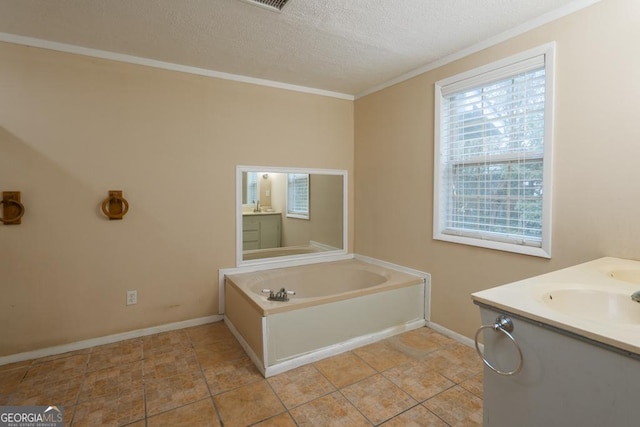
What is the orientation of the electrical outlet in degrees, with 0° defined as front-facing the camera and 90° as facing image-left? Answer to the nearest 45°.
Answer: approximately 0°

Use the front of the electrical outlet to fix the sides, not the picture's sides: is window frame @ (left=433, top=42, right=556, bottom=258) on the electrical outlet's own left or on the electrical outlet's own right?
on the electrical outlet's own left

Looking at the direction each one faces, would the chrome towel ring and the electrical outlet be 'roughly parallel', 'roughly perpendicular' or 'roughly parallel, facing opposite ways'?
roughly perpendicular

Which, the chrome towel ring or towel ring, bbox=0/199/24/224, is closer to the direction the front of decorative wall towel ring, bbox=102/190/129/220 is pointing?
the chrome towel ring

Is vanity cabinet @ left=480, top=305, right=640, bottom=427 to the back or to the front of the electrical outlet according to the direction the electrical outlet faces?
to the front

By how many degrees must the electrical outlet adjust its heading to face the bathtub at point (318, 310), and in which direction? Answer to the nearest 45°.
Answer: approximately 45° to its left

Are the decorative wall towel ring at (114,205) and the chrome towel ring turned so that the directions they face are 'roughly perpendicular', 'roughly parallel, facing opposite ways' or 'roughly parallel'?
roughly perpendicular

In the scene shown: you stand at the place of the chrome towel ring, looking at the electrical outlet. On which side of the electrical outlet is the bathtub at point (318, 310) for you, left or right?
right

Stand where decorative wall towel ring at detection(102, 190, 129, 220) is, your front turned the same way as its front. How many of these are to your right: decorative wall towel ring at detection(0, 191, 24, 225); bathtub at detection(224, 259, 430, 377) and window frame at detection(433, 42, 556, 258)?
1
